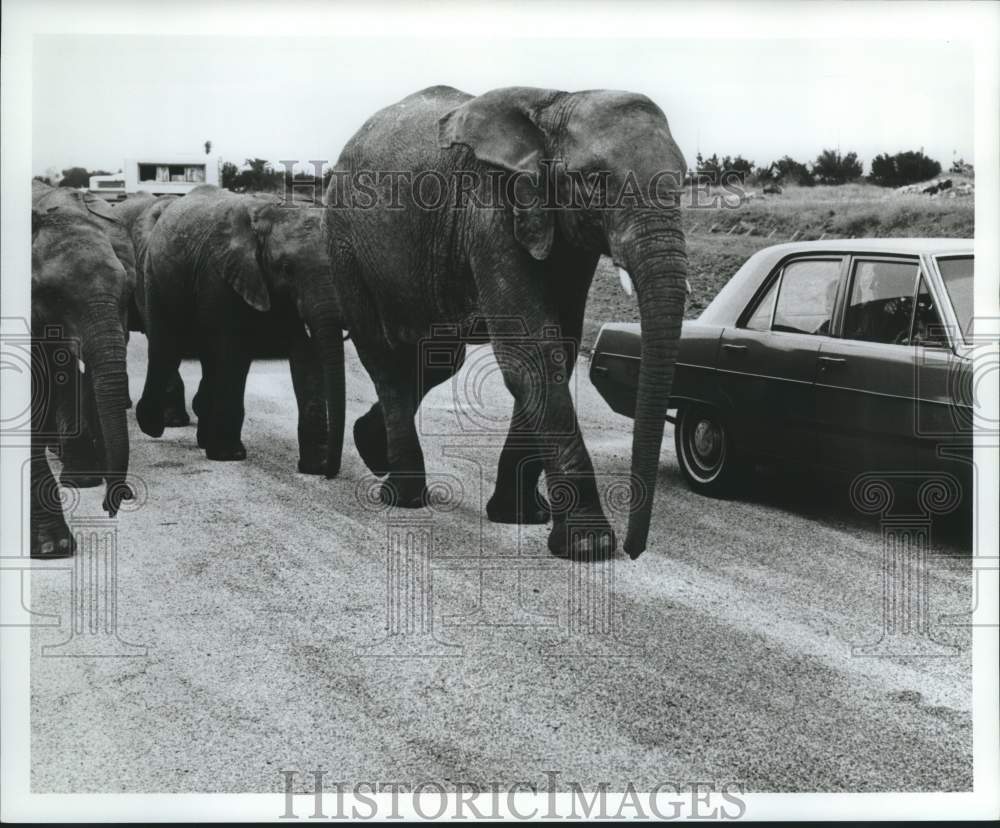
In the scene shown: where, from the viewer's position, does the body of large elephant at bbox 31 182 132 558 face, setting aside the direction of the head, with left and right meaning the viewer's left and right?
facing the viewer and to the right of the viewer

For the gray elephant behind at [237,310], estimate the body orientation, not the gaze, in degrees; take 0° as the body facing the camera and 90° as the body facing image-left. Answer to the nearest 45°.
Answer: approximately 315°

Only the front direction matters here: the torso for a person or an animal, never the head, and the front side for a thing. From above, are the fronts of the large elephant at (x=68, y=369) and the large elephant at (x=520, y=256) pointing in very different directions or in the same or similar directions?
same or similar directions

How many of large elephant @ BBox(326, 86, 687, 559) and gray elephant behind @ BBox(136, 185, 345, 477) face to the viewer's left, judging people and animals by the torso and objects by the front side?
0

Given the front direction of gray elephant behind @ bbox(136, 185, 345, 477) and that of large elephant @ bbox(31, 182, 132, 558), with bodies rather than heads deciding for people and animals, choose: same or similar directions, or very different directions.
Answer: same or similar directions

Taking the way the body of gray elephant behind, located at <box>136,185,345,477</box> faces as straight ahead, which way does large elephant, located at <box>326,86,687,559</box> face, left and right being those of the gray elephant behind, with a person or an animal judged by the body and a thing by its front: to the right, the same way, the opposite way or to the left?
the same way

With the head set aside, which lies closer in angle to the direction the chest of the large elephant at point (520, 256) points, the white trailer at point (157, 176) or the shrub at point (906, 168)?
the shrub

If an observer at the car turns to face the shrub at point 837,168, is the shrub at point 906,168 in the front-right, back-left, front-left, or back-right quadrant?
front-right

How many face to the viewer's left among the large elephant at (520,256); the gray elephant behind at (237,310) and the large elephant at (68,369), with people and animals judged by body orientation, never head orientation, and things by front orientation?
0
